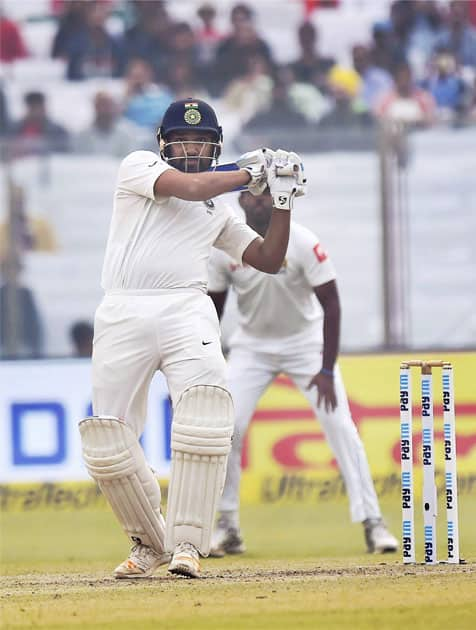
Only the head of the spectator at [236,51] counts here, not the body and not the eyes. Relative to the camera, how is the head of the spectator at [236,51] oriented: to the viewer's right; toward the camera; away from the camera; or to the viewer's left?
toward the camera

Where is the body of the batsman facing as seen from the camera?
toward the camera

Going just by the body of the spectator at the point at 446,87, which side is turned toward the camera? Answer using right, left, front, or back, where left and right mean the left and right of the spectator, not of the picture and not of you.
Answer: front

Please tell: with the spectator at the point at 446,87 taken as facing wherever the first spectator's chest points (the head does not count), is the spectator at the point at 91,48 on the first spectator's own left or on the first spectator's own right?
on the first spectator's own right

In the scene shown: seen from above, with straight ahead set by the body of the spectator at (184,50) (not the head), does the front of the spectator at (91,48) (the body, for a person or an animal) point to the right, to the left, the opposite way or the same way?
the same way

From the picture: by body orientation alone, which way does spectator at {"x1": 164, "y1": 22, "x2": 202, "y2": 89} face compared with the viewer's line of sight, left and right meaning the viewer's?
facing the viewer

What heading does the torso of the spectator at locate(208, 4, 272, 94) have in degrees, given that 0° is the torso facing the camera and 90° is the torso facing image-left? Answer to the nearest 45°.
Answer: approximately 0°

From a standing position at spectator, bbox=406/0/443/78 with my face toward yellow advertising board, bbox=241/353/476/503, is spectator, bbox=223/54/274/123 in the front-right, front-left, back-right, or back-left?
front-right

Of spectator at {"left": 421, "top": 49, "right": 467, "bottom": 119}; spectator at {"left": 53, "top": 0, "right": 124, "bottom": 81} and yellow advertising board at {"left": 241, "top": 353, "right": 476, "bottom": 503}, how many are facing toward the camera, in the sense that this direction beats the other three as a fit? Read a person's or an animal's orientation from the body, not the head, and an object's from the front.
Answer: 3

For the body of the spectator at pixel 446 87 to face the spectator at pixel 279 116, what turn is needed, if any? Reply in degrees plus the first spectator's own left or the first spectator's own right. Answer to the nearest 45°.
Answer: approximately 45° to the first spectator's own right

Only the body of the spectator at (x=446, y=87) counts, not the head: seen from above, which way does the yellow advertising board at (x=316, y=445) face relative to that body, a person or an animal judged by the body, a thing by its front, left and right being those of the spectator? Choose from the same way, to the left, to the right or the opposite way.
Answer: the same way

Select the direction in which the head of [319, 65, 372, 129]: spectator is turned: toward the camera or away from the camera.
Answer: toward the camera

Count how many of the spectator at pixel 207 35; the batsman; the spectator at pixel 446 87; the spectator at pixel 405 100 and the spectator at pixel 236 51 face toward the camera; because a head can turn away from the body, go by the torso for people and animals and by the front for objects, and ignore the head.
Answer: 5

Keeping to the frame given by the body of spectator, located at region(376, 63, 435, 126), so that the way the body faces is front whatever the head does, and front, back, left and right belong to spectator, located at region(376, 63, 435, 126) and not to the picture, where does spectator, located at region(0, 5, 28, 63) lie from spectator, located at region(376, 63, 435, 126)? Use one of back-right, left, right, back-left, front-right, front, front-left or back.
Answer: right

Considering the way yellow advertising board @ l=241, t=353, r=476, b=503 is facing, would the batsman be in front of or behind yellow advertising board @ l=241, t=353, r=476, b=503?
in front

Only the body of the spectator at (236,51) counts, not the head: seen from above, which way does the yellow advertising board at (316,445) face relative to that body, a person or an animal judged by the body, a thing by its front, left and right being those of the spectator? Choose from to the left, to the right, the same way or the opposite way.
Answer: the same way

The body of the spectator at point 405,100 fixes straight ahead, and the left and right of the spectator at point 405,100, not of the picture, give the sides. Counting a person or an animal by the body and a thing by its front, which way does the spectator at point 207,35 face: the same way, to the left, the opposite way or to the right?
the same way

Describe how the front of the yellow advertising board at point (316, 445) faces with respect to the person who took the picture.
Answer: facing the viewer
